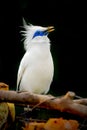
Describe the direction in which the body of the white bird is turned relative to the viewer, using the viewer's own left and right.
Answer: facing the viewer and to the right of the viewer
